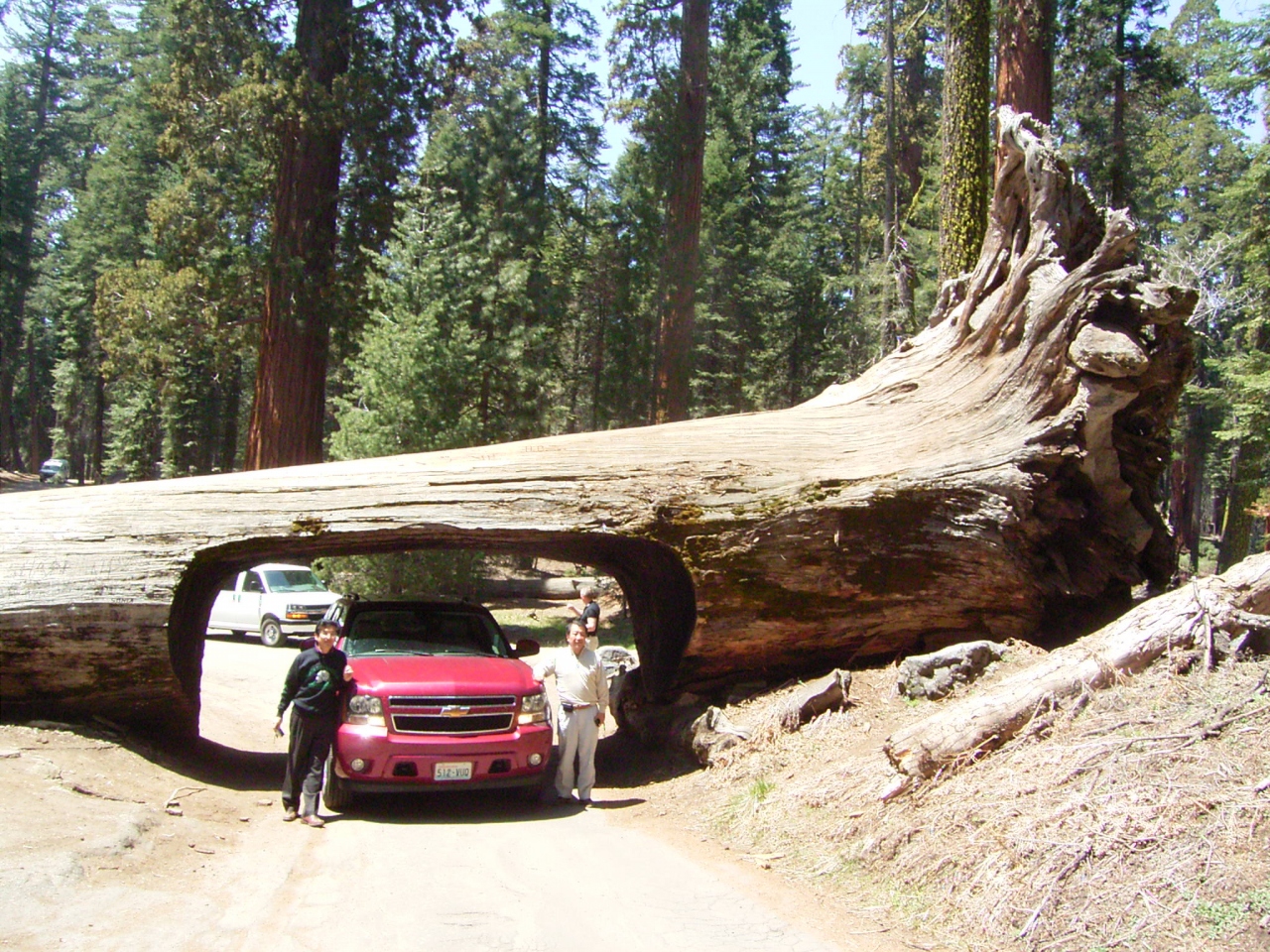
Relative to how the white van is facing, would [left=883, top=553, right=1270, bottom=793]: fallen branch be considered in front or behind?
in front

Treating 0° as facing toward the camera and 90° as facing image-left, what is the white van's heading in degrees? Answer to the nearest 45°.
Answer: approximately 315°

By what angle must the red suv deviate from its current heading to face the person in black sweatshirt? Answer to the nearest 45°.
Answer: approximately 90° to its right

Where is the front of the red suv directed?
toward the camera

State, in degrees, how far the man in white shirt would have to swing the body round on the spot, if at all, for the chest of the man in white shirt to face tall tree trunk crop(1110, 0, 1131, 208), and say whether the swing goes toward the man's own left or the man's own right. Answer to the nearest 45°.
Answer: approximately 135° to the man's own left

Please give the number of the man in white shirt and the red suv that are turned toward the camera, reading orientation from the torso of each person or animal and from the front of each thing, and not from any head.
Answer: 2

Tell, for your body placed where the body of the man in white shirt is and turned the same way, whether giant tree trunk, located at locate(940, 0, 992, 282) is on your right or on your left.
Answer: on your left

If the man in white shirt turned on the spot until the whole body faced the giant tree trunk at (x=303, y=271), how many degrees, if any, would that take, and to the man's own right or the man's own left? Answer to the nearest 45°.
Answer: approximately 135° to the man's own right

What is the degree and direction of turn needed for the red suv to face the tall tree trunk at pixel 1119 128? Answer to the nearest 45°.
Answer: approximately 135° to its left

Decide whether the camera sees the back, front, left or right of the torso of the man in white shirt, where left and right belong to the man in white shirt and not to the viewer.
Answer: front

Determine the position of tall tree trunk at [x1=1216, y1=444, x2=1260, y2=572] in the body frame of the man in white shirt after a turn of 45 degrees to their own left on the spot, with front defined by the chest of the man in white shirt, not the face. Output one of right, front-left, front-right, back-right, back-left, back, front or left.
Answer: left

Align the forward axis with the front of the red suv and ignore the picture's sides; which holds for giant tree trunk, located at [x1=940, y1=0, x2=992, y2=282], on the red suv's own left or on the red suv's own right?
on the red suv's own left
